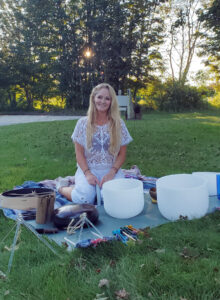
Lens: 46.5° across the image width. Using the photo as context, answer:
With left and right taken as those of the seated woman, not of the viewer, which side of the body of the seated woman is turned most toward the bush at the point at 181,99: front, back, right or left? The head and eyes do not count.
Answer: back

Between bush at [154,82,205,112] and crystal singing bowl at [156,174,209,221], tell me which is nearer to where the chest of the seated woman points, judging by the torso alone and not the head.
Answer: the crystal singing bowl

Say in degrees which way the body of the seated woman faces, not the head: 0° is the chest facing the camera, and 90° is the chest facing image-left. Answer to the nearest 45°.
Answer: approximately 0°

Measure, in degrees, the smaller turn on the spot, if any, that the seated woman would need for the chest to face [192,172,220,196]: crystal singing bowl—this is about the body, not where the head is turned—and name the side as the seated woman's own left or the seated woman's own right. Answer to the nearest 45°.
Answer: approximately 90° to the seated woman's own left

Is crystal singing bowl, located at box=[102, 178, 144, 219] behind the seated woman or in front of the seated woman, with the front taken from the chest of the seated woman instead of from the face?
in front

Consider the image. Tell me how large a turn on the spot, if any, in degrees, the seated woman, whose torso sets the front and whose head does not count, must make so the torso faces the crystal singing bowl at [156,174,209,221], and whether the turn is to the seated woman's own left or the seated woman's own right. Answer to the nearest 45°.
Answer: approximately 45° to the seated woman's own left
